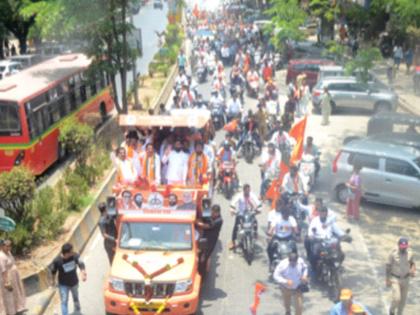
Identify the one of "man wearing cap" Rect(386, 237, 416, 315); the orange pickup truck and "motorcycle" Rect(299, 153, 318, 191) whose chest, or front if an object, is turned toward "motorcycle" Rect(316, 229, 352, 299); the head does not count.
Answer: "motorcycle" Rect(299, 153, 318, 191)

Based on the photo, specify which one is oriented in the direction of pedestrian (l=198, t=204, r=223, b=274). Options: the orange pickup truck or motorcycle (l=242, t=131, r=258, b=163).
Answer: the motorcycle

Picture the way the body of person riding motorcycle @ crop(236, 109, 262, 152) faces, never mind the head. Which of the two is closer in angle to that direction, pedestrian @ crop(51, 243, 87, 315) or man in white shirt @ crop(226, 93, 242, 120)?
the pedestrian

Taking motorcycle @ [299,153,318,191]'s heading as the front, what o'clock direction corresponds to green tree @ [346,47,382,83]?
The green tree is roughly at 7 o'clock from the motorcycle.

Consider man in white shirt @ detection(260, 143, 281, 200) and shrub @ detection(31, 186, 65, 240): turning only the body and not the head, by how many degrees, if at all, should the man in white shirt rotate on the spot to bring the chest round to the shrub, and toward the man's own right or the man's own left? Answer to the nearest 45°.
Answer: approximately 45° to the man's own right

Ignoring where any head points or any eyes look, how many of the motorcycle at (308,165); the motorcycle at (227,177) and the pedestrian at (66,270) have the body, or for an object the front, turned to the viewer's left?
0

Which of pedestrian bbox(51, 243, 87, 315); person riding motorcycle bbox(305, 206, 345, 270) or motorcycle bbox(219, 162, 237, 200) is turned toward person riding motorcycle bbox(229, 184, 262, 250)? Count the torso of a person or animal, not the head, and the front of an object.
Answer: the motorcycle

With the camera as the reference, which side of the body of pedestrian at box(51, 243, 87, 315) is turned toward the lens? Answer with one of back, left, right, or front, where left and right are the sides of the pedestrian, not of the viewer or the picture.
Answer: front

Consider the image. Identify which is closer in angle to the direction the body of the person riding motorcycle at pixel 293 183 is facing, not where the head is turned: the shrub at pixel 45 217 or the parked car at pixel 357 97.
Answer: the shrub

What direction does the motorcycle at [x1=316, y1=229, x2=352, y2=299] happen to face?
toward the camera

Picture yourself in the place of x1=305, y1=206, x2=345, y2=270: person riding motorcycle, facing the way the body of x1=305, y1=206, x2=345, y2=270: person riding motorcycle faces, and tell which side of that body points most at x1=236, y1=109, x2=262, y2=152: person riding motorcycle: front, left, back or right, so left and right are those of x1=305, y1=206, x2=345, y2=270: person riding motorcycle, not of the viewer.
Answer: back

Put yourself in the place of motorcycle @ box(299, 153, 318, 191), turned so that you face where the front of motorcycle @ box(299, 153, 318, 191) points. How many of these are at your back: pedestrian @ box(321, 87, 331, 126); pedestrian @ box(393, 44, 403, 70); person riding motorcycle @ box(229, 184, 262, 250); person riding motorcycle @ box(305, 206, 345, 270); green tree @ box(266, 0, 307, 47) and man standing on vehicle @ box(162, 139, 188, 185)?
3

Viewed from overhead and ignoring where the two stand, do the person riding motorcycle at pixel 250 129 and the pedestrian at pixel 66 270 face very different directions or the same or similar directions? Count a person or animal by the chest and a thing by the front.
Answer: same or similar directions

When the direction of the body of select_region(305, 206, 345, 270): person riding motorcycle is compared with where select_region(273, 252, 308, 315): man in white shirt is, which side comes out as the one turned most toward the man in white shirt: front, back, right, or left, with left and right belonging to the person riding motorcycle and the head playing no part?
front
